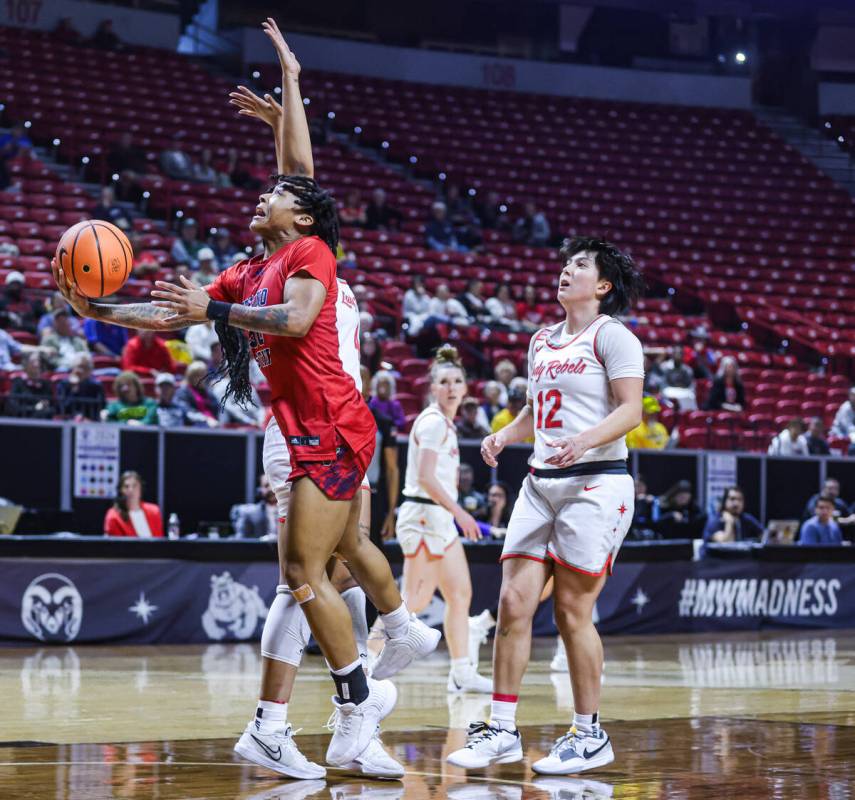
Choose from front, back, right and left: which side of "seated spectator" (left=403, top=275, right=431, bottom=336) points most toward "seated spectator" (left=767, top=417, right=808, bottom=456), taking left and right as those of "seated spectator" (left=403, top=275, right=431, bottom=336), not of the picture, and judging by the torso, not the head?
left

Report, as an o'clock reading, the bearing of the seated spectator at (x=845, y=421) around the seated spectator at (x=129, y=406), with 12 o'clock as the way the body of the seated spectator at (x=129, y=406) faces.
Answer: the seated spectator at (x=845, y=421) is roughly at 8 o'clock from the seated spectator at (x=129, y=406).

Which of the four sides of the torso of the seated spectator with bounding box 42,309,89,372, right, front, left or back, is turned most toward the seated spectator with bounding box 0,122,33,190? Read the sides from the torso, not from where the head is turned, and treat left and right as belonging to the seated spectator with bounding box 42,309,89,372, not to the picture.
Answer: back

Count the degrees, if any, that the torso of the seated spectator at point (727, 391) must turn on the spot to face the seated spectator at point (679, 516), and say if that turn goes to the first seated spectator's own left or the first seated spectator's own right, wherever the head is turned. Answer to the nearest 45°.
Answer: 0° — they already face them

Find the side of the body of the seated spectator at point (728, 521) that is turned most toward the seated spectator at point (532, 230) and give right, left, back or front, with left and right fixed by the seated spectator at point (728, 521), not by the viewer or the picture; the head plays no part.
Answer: back

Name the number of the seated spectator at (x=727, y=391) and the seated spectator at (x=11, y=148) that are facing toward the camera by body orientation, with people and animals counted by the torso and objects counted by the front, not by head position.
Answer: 2

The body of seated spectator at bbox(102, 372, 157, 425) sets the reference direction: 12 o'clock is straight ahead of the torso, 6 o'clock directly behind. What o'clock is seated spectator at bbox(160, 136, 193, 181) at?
seated spectator at bbox(160, 136, 193, 181) is roughly at 6 o'clock from seated spectator at bbox(102, 372, 157, 425).
